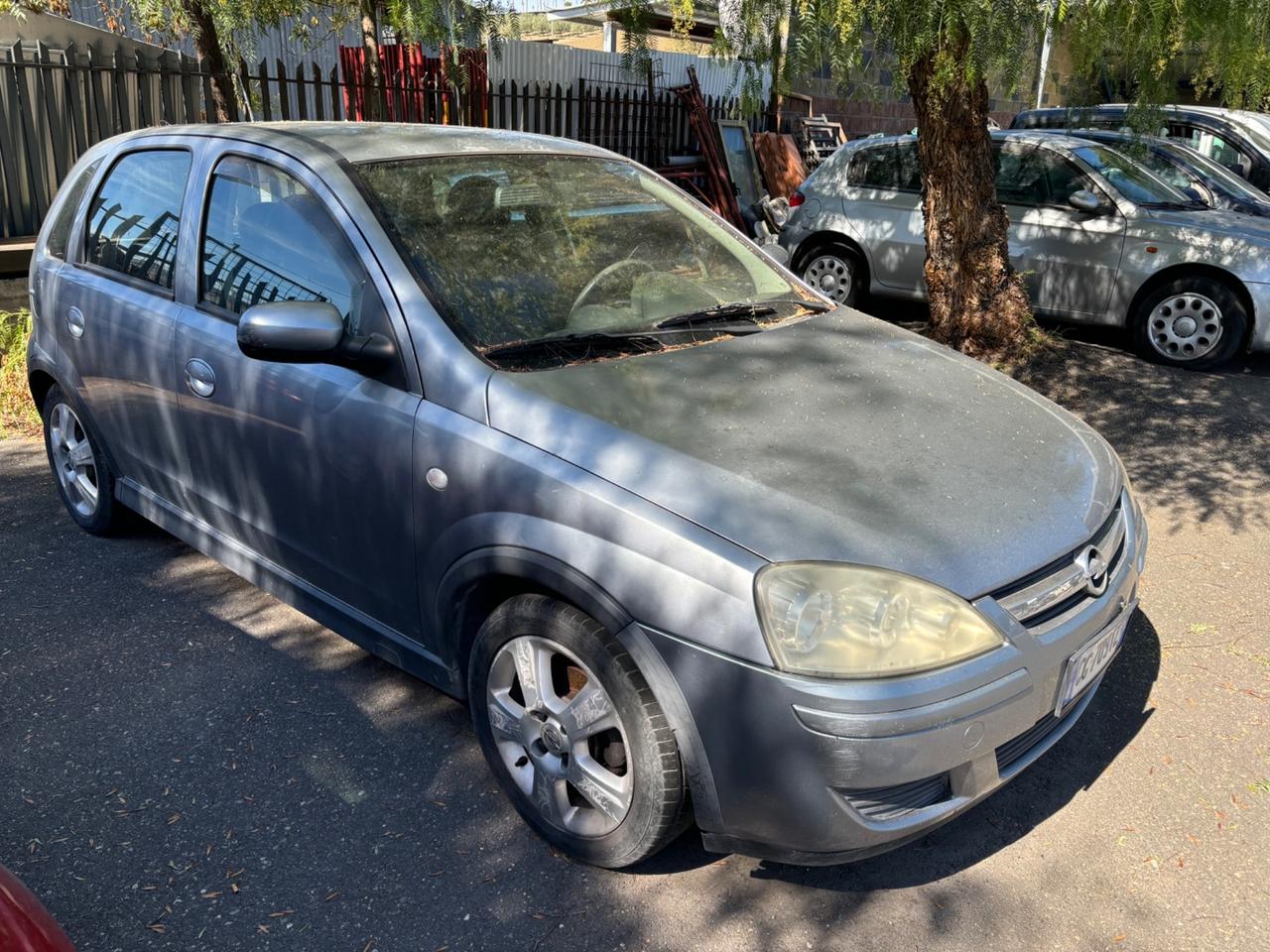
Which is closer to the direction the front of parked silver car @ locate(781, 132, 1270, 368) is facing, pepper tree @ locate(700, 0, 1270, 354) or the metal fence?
the pepper tree

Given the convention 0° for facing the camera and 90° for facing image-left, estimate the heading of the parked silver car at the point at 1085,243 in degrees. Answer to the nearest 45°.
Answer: approximately 315°

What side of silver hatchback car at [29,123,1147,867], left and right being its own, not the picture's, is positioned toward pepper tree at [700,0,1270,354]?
left

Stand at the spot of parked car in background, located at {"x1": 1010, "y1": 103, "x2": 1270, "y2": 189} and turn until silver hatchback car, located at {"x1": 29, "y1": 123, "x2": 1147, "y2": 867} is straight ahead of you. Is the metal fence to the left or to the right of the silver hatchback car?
right

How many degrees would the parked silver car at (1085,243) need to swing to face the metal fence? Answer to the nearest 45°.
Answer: approximately 135° to its right

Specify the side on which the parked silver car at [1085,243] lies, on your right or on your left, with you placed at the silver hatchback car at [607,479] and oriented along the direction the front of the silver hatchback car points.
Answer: on your left

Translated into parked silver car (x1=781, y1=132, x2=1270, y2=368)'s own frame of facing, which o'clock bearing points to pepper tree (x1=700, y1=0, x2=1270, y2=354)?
The pepper tree is roughly at 2 o'clock from the parked silver car.

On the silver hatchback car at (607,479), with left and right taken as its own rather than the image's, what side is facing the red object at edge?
right

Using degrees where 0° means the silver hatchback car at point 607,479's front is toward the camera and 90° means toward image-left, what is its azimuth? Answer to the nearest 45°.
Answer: approximately 315°

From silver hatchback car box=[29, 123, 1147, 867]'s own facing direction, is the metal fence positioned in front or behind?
behind
